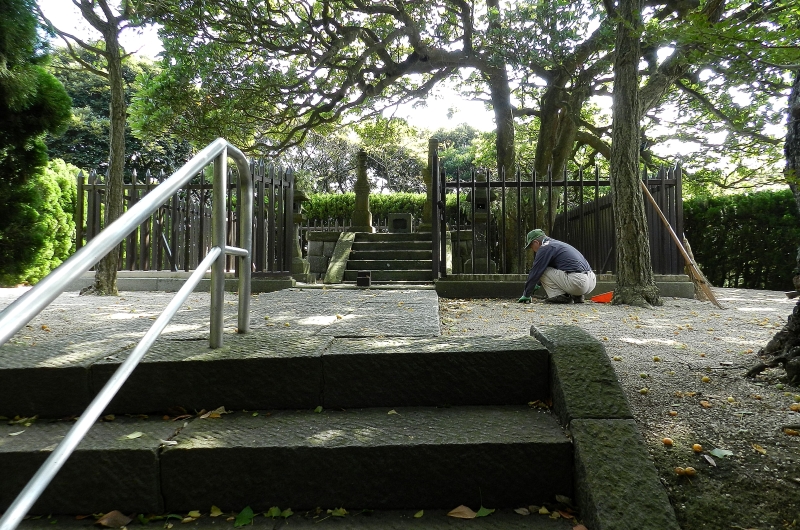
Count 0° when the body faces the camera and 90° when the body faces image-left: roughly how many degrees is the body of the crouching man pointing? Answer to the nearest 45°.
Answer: approximately 90°

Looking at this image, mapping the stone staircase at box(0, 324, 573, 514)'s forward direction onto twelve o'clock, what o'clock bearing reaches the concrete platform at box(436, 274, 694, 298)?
The concrete platform is roughly at 7 o'clock from the stone staircase.

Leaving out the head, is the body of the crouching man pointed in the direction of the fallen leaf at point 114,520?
no

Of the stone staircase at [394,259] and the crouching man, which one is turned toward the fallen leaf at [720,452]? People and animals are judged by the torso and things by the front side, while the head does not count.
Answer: the stone staircase

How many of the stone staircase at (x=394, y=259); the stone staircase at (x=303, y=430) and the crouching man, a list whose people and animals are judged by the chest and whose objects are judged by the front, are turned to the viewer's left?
1

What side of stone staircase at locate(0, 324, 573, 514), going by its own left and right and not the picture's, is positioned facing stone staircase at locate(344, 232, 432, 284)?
back

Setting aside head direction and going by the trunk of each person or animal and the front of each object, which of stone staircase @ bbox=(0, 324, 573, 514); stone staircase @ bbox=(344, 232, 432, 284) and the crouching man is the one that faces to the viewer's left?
the crouching man

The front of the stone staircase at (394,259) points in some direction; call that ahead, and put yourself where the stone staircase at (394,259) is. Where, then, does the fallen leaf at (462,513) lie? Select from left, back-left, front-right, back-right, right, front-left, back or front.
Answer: front

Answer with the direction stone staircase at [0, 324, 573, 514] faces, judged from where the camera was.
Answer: facing the viewer

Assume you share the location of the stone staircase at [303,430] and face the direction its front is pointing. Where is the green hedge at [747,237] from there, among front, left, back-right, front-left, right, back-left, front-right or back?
back-left

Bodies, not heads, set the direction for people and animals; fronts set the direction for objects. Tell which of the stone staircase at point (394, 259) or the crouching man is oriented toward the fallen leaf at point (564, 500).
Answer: the stone staircase

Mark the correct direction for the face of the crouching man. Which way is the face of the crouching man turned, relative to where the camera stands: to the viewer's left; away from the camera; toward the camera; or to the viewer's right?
to the viewer's left

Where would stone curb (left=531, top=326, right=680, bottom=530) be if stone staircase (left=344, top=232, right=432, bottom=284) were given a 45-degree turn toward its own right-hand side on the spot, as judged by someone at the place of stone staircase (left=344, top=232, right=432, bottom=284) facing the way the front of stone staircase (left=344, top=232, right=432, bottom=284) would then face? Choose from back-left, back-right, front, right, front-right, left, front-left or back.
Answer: front-left

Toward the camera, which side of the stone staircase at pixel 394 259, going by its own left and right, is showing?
front

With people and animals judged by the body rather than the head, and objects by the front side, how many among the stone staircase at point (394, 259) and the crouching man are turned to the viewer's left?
1

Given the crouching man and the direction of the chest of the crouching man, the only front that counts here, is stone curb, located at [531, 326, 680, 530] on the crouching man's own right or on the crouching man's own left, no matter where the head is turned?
on the crouching man's own left
